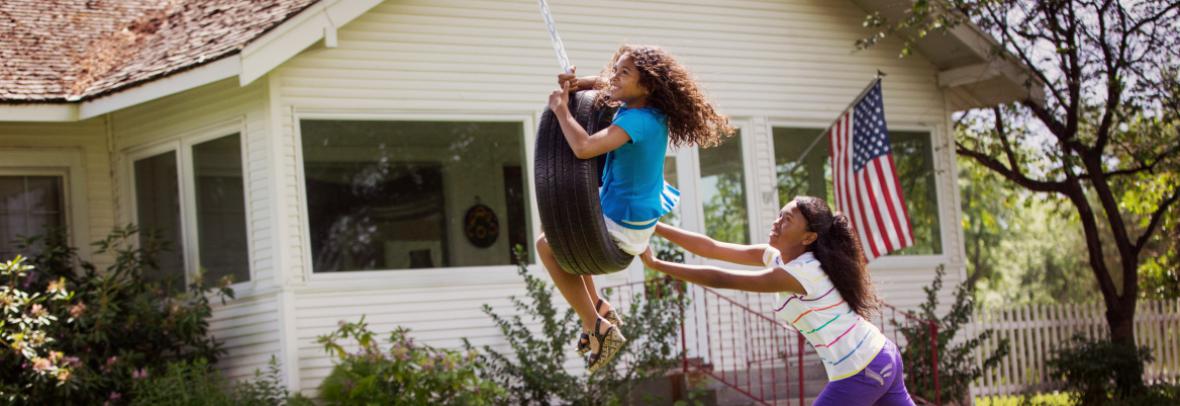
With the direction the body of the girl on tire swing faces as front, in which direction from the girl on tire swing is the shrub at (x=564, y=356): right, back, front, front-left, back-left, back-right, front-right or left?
right

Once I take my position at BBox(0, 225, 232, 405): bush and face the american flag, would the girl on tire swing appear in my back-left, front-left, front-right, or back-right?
front-right

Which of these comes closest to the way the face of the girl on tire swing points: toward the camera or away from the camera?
toward the camera

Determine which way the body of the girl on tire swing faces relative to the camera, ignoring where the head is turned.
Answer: to the viewer's left
